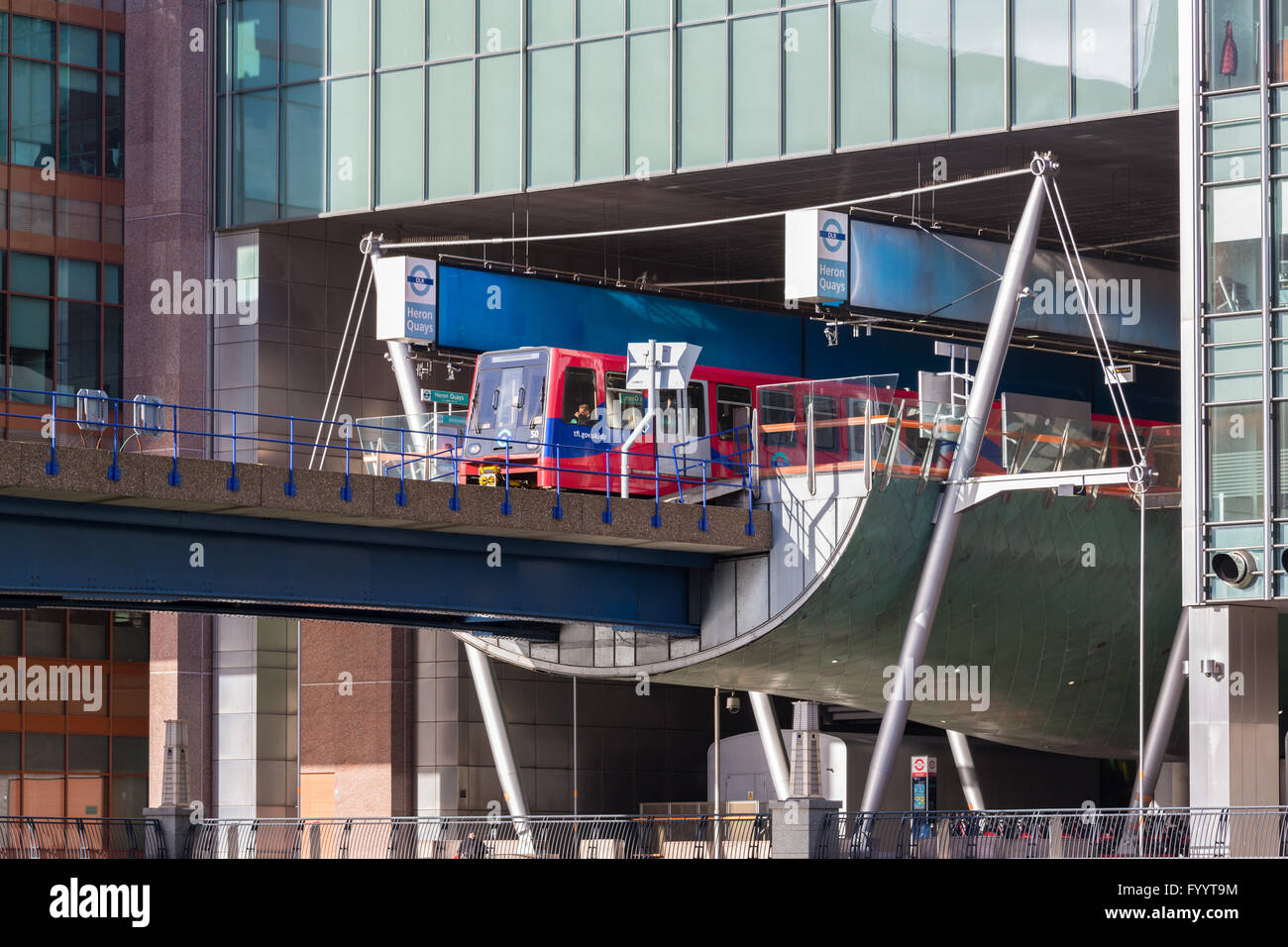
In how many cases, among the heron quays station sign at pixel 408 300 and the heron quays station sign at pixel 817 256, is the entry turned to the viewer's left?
0

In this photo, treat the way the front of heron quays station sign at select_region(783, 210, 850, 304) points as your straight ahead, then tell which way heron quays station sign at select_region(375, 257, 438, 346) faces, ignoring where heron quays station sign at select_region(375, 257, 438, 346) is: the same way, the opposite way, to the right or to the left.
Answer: the same way

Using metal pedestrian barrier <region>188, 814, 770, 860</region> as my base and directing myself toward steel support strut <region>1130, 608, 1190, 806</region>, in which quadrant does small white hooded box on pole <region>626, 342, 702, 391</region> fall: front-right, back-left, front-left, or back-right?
front-left
